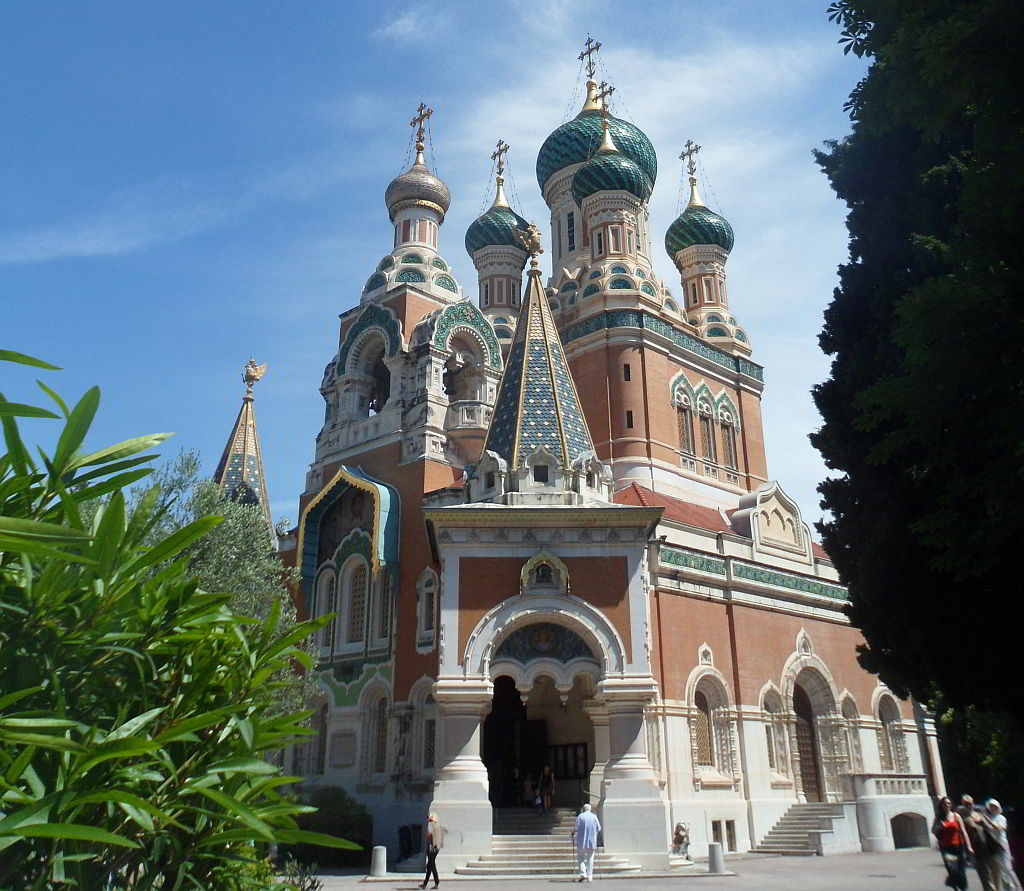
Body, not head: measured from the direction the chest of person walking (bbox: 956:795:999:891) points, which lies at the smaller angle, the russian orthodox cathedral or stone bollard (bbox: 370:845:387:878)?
the stone bollard
